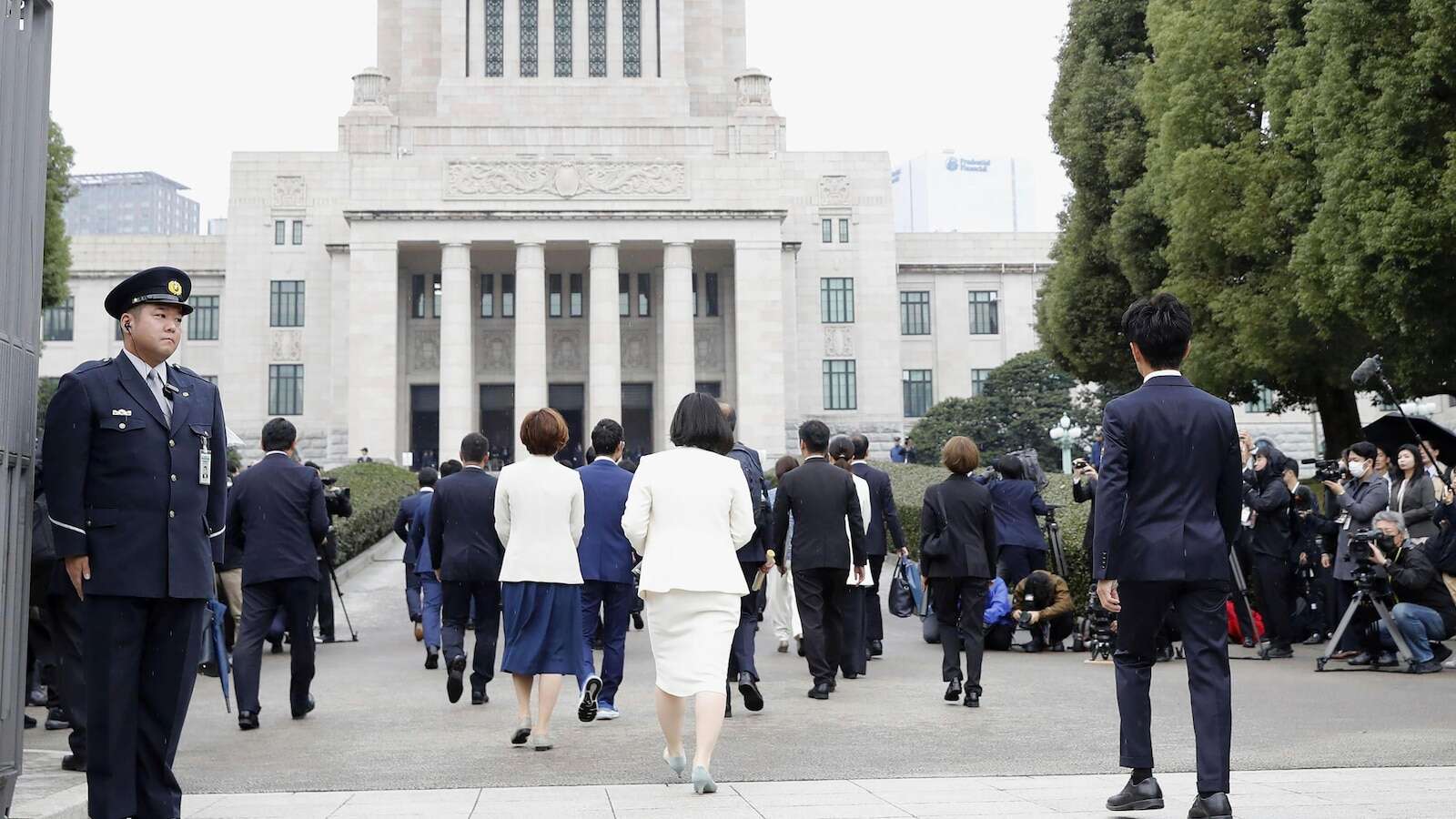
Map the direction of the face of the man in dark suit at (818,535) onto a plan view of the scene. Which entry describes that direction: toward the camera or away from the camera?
away from the camera

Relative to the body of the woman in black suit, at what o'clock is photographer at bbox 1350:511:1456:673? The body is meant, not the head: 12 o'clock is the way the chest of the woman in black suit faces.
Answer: The photographer is roughly at 2 o'clock from the woman in black suit.

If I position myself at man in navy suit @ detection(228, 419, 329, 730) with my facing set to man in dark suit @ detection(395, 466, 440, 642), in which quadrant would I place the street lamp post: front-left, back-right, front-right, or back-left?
front-right

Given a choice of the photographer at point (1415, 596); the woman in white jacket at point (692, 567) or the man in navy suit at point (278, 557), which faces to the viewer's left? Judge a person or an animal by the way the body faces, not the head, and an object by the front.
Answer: the photographer

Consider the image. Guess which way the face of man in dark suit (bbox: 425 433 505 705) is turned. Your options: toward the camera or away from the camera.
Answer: away from the camera

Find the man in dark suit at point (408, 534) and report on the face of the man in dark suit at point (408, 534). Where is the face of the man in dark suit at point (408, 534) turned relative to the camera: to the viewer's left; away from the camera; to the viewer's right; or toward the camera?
away from the camera

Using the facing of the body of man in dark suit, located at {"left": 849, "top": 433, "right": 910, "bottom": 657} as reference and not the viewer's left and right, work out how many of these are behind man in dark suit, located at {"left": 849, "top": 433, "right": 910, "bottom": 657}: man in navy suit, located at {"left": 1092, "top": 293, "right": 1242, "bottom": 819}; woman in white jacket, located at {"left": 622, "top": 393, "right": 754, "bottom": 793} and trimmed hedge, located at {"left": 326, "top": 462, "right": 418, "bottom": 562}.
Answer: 2

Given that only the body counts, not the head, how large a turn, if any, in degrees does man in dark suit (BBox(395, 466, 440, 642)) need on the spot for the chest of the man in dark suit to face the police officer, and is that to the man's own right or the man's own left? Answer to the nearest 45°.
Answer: approximately 180°

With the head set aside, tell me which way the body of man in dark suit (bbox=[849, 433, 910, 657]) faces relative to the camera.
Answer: away from the camera

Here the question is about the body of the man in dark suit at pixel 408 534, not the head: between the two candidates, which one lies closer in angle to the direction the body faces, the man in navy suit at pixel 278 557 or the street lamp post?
the street lamp post

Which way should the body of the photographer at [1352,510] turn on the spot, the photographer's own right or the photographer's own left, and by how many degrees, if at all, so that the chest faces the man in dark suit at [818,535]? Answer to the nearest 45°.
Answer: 0° — they already face them

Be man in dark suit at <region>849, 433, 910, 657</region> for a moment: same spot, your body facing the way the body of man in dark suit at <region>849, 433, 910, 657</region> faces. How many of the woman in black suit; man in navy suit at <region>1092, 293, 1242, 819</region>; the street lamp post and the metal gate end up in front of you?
1

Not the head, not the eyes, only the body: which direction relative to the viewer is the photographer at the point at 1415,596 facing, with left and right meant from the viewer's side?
facing to the left of the viewer

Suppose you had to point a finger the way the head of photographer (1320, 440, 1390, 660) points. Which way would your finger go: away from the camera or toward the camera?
toward the camera

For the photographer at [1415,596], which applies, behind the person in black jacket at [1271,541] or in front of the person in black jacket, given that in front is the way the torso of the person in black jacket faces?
behind

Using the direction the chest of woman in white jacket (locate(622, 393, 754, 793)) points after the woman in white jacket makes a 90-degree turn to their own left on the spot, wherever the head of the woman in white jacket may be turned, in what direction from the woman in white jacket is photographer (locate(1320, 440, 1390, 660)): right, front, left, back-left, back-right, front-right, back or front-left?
back-right

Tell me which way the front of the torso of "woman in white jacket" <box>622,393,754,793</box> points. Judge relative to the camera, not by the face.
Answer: away from the camera

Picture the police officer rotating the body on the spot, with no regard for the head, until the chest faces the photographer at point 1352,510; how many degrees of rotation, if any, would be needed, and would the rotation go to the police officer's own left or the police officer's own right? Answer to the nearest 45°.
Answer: approximately 45° to the police officer's own left

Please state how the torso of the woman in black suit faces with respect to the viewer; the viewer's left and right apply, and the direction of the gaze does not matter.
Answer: facing away from the viewer

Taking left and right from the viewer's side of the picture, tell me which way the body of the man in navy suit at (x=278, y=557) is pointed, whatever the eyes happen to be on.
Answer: facing away from the viewer

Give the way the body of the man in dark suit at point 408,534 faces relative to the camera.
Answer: away from the camera
